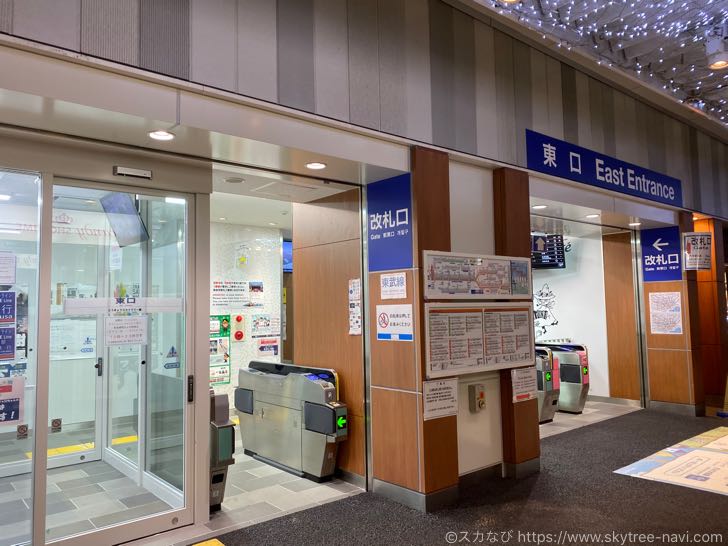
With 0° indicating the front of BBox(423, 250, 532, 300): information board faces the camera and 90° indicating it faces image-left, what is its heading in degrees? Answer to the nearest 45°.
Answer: approximately 315°

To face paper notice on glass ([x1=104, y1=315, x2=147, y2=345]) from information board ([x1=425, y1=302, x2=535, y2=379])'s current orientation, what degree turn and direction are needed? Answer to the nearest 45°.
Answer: approximately 90° to its right

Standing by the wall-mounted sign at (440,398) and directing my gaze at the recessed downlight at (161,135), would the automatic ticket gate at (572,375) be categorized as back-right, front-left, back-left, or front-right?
back-right

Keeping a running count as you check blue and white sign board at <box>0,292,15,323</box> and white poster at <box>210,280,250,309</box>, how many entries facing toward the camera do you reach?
2

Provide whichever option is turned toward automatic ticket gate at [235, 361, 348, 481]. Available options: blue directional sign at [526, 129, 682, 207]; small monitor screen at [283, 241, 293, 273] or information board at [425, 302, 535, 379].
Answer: the small monitor screen

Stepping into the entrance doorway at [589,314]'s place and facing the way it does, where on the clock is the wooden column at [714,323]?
The wooden column is roughly at 10 o'clock from the entrance doorway.

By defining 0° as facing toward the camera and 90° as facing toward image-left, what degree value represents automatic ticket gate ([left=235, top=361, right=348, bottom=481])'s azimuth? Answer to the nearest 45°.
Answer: approximately 315°

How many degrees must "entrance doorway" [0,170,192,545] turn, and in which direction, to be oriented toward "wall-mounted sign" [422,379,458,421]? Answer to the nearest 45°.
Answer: approximately 45° to its left

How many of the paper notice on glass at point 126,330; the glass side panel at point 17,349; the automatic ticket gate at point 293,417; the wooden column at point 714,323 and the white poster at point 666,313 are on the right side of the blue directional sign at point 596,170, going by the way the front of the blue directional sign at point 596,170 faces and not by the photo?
3

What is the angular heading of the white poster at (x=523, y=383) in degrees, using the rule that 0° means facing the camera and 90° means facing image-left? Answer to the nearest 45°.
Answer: approximately 315°

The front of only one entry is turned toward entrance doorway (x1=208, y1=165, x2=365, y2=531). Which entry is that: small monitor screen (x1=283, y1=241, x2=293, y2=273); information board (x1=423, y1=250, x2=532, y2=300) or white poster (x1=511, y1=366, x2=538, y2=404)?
the small monitor screen

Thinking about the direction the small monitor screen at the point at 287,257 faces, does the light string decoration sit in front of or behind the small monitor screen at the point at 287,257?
in front

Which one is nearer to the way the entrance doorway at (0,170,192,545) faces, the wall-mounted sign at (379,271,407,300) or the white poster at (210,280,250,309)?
the wall-mounted sign

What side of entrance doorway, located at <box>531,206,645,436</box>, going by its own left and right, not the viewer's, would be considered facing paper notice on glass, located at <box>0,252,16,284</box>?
right

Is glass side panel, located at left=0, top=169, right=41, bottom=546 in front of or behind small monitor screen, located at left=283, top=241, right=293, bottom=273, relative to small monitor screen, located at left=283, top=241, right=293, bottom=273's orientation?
in front

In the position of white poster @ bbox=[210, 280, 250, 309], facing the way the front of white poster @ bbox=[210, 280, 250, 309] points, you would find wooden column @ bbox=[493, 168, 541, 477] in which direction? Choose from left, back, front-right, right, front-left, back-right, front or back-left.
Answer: front-left
